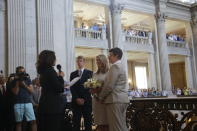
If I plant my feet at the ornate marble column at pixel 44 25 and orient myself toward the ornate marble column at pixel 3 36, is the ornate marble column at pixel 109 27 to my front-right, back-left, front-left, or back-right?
back-right

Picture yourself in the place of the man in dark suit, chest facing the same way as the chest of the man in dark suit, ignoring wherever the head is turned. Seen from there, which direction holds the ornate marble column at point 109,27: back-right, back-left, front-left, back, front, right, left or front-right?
back

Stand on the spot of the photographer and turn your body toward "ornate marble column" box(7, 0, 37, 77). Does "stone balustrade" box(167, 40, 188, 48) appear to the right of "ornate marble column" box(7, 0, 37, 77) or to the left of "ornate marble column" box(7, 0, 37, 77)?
right

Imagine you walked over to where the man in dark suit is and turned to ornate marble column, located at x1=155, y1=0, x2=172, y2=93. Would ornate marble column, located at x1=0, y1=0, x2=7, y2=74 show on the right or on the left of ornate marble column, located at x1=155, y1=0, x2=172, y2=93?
left

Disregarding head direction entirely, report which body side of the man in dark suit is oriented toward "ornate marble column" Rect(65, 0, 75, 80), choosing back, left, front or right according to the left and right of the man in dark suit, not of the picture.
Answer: back

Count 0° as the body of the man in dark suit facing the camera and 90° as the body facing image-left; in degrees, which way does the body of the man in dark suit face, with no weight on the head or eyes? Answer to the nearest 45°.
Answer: approximately 0°
